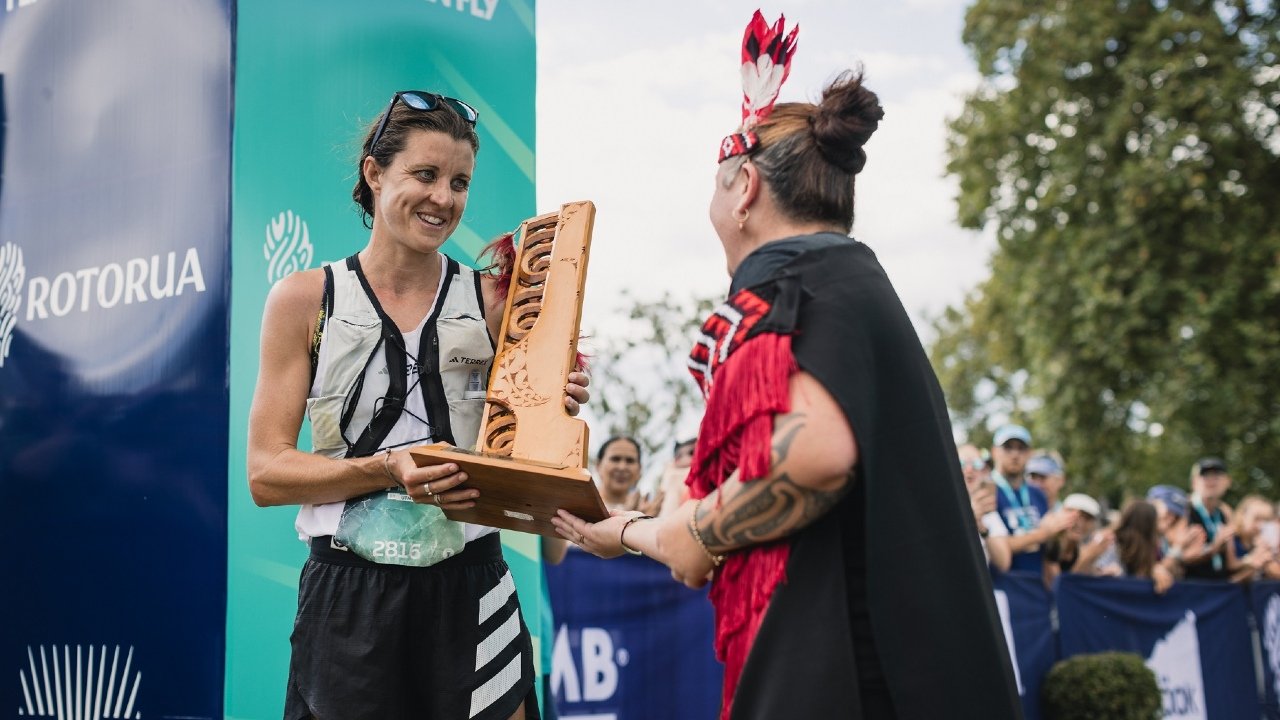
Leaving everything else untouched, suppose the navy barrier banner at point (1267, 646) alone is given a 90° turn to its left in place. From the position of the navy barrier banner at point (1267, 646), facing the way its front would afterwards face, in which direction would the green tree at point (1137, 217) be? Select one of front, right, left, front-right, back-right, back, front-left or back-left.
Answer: left

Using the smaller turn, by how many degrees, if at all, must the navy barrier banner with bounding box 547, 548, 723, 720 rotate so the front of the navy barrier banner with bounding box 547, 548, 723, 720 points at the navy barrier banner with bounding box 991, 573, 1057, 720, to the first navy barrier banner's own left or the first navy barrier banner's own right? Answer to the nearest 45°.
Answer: approximately 135° to the first navy barrier banner's own left

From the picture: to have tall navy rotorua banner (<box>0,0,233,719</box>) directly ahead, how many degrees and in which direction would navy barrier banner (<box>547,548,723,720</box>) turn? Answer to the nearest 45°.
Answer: approximately 45° to its right

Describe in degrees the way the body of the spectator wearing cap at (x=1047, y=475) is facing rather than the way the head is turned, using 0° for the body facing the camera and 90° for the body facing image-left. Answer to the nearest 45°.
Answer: approximately 45°

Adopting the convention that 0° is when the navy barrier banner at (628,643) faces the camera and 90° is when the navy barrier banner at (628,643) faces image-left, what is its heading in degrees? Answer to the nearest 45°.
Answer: approximately 0°

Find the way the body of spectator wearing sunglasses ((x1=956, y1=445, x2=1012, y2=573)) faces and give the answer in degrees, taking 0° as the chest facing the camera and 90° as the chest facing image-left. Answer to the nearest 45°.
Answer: approximately 45°

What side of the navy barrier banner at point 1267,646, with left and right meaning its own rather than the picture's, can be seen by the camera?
front

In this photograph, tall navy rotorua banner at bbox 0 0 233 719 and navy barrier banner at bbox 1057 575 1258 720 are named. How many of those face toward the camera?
2

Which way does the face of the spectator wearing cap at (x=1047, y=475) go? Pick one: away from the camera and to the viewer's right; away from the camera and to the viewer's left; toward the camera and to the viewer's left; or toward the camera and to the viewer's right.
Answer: toward the camera and to the viewer's left

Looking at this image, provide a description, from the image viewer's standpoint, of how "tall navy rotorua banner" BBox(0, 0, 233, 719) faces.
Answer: facing the viewer
